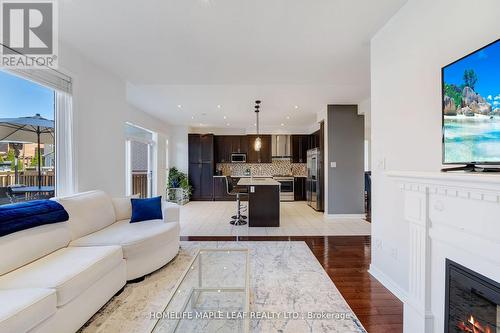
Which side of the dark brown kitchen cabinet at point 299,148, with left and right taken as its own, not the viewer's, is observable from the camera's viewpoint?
front

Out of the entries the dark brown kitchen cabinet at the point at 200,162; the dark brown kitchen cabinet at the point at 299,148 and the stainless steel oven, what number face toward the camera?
3

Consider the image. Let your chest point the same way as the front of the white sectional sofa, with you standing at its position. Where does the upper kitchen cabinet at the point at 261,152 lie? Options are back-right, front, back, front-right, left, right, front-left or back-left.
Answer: left

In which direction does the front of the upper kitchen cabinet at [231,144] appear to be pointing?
toward the camera

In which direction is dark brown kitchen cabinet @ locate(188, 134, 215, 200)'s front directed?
toward the camera

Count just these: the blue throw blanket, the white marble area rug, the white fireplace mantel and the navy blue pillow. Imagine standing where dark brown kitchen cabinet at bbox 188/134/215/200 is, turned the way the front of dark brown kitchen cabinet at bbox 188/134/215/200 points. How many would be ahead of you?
4

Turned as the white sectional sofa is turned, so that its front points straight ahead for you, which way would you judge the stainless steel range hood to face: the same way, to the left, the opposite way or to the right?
to the right

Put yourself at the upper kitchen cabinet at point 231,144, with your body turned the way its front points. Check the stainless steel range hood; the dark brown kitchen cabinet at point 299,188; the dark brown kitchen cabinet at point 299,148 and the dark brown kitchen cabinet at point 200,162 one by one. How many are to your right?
1

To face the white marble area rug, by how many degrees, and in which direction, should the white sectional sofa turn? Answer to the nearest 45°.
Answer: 0° — it already faces it

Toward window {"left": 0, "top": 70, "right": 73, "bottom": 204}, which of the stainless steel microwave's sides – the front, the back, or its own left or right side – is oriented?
front

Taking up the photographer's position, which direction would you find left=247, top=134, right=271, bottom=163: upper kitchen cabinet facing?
facing the viewer

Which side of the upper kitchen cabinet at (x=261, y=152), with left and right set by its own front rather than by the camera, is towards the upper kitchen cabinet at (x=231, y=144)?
right

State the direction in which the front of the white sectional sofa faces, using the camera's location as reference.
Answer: facing the viewer and to the right of the viewer

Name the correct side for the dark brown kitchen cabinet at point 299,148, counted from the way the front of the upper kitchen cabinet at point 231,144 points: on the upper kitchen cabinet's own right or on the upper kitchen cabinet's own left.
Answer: on the upper kitchen cabinet's own left

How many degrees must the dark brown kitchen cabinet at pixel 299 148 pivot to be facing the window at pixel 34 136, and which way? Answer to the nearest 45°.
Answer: approximately 45° to its right

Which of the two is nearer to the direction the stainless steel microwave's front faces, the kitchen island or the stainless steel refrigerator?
the kitchen island

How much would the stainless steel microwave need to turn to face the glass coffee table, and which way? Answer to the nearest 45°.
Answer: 0° — it already faces it
